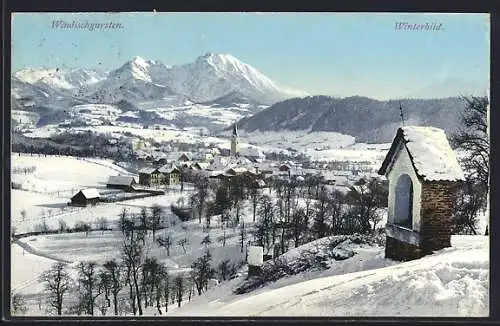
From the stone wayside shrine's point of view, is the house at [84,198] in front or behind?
in front

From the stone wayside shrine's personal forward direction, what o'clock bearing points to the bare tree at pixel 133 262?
The bare tree is roughly at 1 o'clock from the stone wayside shrine.

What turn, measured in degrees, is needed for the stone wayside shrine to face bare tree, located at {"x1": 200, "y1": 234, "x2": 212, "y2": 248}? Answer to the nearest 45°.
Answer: approximately 45° to its right

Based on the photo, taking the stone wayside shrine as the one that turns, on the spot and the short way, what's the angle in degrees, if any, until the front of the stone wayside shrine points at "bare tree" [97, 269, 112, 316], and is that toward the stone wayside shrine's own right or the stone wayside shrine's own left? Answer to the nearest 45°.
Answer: approximately 45° to the stone wayside shrine's own right

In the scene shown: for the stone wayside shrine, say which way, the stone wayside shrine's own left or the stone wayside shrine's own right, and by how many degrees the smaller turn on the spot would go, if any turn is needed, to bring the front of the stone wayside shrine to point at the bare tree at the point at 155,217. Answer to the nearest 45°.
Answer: approximately 45° to the stone wayside shrine's own right

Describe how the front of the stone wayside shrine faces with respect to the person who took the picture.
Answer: facing the viewer and to the left of the viewer

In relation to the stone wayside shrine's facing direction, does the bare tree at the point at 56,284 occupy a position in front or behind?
in front

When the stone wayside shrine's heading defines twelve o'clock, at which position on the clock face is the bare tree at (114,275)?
The bare tree is roughly at 3 o'clock from the stone wayside shrine.
